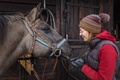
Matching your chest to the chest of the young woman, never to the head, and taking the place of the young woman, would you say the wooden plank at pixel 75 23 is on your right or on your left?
on your right

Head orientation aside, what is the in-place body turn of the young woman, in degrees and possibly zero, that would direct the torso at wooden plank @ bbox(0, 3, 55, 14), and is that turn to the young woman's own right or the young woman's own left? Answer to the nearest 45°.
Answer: approximately 45° to the young woman's own right

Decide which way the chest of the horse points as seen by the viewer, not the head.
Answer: to the viewer's right

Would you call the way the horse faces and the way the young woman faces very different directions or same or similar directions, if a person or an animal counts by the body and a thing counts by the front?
very different directions

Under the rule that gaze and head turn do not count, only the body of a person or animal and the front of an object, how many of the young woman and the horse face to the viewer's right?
1

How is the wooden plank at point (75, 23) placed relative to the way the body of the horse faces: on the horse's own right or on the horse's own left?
on the horse's own left

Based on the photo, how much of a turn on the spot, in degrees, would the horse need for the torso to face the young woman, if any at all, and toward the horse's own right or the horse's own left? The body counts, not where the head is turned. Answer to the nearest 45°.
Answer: approximately 45° to the horse's own right

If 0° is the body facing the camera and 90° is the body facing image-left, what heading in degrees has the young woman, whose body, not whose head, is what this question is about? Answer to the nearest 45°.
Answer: approximately 90°

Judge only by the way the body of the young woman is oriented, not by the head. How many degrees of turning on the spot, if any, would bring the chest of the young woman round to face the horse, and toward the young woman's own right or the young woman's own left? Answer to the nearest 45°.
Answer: approximately 45° to the young woman's own right
